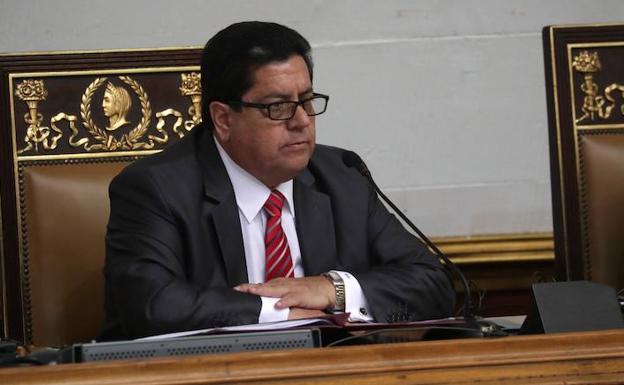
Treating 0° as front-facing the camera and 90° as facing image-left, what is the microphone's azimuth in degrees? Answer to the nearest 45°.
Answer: approximately 90°

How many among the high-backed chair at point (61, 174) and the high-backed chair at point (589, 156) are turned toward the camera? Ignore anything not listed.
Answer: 2

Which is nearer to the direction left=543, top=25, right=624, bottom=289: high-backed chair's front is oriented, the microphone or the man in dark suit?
the microphone

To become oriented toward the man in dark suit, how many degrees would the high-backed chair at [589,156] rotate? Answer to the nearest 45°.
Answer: approximately 45° to its right

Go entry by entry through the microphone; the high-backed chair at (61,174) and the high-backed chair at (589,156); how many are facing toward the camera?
2

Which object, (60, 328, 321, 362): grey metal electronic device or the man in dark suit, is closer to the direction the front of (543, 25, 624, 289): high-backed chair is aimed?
the grey metal electronic device

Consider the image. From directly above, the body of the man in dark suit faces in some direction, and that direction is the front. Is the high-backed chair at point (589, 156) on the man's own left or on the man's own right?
on the man's own left

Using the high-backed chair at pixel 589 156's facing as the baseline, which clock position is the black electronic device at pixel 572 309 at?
The black electronic device is roughly at 12 o'clock from the high-backed chair.

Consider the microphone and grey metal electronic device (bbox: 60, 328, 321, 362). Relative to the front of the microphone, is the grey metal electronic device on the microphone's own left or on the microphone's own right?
on the microphone's own left
